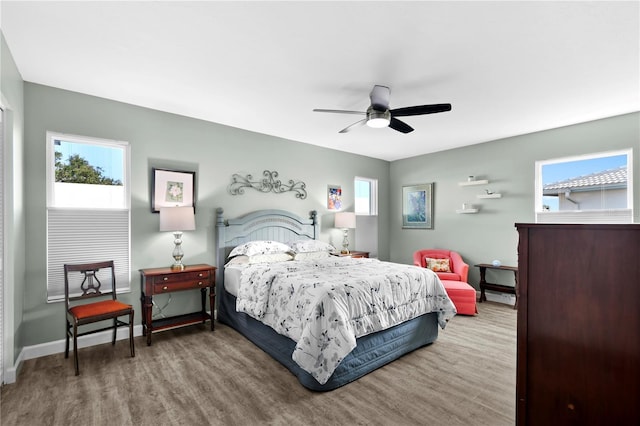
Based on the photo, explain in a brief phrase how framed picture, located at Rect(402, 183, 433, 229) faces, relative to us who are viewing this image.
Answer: facing the viewer and to the left of the viewer

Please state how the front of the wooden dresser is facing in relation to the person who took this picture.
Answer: facing to the left of the viewer

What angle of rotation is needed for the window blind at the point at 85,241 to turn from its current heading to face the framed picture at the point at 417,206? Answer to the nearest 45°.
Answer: approximately 90° to its left

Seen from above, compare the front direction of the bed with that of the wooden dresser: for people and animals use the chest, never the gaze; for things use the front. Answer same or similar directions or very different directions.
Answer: very different directions

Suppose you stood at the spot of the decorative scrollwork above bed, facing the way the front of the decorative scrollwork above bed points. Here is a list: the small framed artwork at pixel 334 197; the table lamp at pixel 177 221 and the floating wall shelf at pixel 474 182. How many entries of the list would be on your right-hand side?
1

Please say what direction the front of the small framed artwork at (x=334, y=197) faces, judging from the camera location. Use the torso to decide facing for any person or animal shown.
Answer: facing the viewer and to the right of the viewer

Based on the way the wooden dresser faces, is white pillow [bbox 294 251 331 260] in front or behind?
in front

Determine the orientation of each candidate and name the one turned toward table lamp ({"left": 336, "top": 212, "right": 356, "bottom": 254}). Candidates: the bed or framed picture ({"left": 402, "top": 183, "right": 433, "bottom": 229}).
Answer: the framed picture

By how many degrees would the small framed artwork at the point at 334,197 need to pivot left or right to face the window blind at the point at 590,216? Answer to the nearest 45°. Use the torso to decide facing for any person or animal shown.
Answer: approximately 45° to its left
